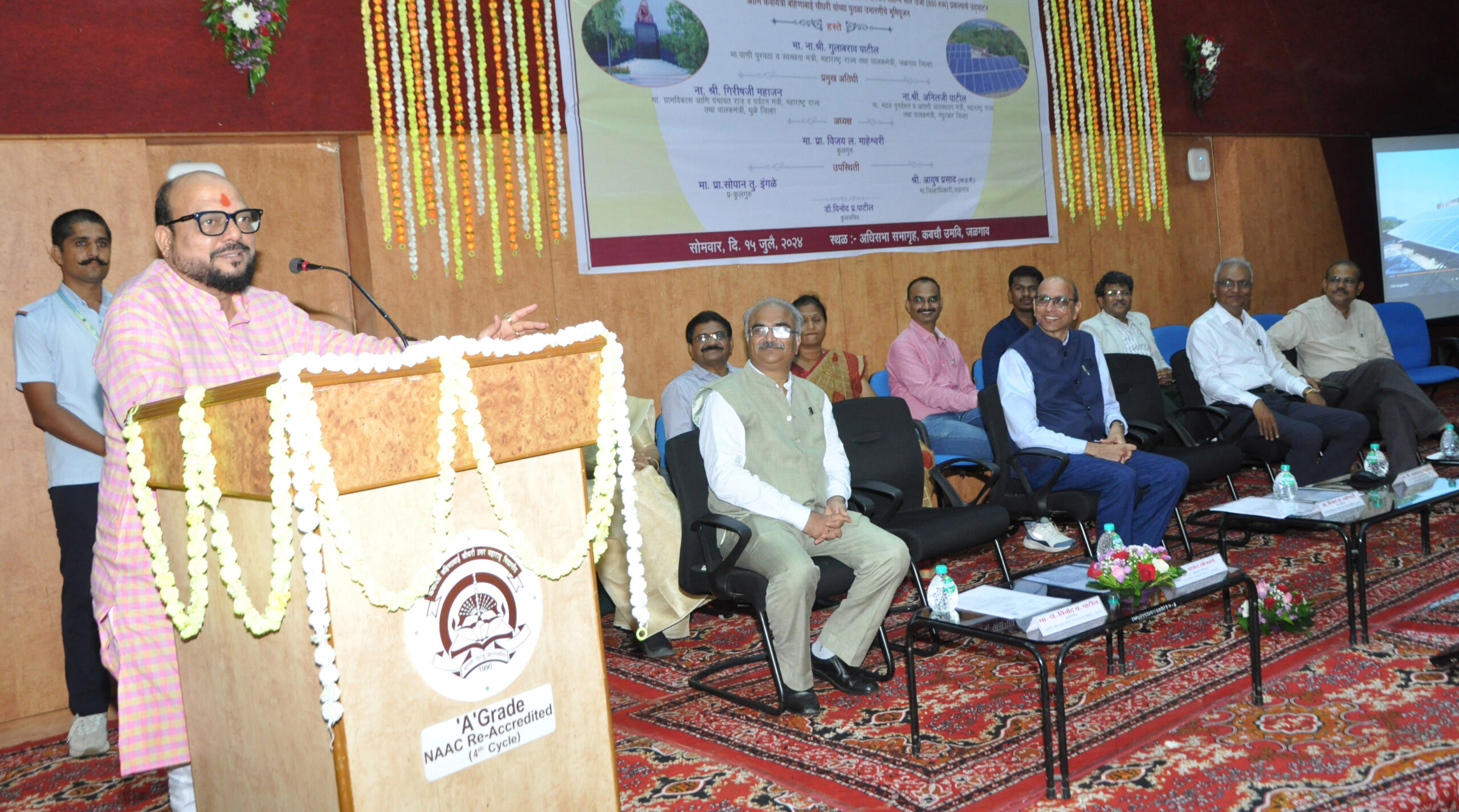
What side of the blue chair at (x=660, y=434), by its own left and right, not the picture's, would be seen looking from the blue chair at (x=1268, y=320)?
left

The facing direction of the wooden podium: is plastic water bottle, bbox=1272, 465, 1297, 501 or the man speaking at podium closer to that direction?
the plastic water bottle

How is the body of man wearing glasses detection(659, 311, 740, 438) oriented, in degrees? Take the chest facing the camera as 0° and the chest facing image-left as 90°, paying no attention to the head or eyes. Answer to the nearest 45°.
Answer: approximately 315°

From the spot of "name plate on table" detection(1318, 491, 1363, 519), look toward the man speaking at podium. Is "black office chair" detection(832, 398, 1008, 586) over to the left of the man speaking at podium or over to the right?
right

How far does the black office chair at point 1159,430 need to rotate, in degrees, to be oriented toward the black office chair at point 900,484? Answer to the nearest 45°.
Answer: approximately 90° to its right

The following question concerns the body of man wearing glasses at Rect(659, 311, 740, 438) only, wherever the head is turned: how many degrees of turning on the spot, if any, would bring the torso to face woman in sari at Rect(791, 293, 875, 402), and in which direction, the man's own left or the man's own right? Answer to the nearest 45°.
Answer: approximately 90° to the man's own left

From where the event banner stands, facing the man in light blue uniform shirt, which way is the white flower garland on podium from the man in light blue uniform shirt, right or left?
left
